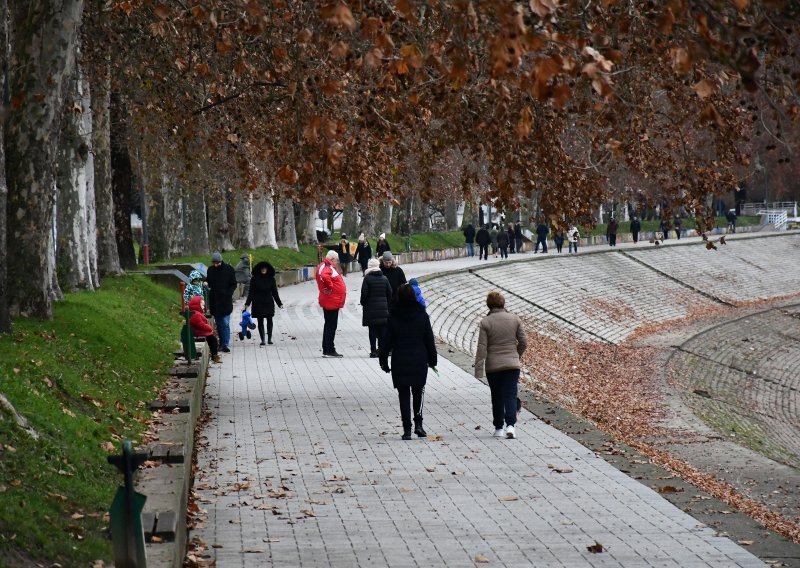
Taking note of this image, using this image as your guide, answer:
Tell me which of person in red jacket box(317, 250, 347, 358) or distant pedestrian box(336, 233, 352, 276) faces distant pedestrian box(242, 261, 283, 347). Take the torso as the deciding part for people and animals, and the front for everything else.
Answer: distant pedestrian box(336, 233, 352, 276)

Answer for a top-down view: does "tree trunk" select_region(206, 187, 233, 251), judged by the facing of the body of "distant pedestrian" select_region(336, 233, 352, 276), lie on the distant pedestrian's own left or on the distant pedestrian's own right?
on the distant pedestrian's own right

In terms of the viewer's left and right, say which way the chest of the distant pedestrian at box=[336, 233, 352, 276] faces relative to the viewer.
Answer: facing the viewer

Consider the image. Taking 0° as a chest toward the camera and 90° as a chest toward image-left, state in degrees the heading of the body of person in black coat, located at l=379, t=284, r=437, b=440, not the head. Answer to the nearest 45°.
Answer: approximately 180°

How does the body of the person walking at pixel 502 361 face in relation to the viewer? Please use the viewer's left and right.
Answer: facing away from the viewer

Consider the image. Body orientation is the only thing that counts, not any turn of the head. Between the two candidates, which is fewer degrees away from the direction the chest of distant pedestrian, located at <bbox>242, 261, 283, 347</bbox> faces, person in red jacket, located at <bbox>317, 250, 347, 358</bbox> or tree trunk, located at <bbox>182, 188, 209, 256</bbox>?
the person in red jacket

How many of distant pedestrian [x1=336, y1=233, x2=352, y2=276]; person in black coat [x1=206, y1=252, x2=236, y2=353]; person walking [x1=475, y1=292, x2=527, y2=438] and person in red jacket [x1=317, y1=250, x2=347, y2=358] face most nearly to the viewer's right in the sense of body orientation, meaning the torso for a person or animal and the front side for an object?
1

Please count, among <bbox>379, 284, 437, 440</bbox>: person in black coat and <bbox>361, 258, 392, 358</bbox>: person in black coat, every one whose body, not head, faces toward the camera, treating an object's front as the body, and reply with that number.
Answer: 0

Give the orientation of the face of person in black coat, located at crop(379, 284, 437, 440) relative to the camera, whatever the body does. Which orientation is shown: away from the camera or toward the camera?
away from the camera

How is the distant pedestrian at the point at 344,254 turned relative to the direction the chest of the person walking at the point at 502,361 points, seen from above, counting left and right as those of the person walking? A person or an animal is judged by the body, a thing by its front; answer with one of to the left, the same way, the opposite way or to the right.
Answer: the opposite way

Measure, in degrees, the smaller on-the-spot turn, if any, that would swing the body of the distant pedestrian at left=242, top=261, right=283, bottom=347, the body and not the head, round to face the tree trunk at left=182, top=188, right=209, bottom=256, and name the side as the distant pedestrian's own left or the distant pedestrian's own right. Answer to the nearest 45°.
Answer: approximately 180°

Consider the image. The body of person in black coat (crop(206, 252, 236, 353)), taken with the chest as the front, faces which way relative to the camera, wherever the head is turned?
toward the camera

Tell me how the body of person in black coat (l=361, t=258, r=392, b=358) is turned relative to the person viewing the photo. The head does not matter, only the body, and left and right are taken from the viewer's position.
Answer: facing away from the viewer

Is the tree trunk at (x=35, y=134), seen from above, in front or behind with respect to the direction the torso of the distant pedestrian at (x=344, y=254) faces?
in front
